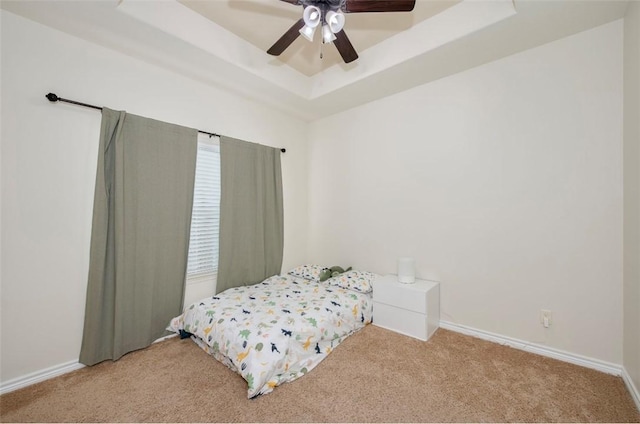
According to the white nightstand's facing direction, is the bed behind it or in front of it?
in front

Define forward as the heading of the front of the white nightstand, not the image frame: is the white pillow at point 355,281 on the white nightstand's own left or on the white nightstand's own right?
on the white nightstand's own right

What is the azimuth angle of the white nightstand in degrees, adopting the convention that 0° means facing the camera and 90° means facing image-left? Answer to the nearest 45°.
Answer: approximately 45°

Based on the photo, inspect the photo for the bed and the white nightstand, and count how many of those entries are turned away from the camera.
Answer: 0

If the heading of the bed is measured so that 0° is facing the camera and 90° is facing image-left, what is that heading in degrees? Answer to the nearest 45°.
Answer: approximately 45°
